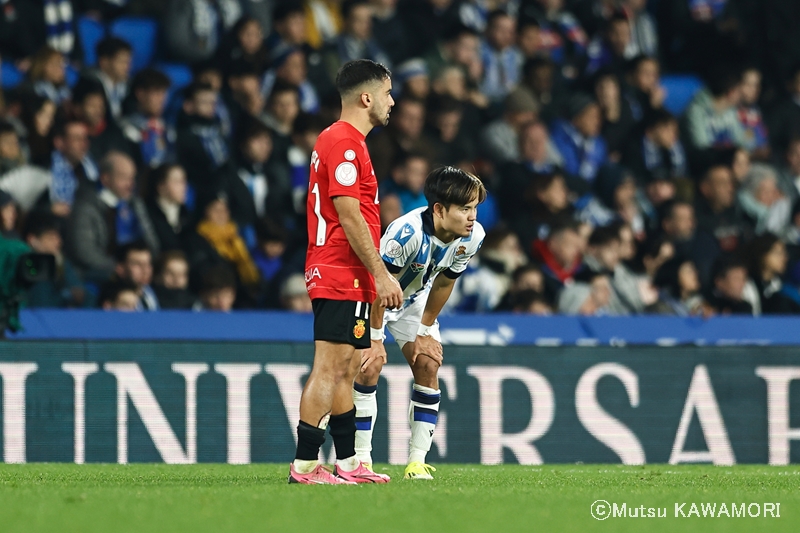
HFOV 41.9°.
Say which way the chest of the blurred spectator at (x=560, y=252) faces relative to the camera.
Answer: toward the camera

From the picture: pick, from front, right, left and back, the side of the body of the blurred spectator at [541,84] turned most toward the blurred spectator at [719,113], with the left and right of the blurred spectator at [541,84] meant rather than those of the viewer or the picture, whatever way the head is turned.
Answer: left

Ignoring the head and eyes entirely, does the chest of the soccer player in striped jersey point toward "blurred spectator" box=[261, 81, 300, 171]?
no

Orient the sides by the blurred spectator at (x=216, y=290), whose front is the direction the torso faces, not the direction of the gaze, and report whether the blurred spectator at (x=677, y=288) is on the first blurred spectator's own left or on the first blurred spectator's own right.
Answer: on the first blurred spectator's own left

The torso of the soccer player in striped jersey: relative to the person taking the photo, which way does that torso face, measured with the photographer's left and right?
facing the viewer and to the right of the viewer

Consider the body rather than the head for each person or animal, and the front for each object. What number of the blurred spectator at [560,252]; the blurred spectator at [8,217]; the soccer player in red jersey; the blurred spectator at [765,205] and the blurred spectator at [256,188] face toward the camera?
4

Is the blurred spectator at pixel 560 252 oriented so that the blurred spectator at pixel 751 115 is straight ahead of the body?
no

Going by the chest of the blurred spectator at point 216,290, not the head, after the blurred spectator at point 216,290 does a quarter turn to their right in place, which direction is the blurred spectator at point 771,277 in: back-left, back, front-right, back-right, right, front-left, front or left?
back-left

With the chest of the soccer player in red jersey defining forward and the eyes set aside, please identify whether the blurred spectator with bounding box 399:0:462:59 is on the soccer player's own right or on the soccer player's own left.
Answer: on the soccer player's own left

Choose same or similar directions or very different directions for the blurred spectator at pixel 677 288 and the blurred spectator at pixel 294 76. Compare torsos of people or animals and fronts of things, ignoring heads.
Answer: same or similar directions

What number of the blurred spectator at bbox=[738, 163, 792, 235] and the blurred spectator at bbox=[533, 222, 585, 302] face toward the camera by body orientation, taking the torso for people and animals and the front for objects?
2

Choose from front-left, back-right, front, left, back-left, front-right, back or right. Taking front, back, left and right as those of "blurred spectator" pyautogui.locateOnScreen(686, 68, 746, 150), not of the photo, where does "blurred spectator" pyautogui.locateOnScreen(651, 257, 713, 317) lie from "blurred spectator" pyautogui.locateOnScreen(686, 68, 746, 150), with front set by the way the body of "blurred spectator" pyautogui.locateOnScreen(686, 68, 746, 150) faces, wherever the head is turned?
front-right

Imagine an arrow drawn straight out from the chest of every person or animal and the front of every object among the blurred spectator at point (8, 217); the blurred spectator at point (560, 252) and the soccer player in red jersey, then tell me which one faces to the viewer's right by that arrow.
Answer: the soccer player in red jersey

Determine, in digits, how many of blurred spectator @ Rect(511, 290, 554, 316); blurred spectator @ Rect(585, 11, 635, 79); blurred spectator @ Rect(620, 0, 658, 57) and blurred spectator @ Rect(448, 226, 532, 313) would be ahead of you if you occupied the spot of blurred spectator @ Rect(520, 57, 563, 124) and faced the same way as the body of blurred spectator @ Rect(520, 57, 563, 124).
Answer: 2

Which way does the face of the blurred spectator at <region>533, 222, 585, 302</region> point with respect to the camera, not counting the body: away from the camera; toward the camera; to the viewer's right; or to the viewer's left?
toward the camera

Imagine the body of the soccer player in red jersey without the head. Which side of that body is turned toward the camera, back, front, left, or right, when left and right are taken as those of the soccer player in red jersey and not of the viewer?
right

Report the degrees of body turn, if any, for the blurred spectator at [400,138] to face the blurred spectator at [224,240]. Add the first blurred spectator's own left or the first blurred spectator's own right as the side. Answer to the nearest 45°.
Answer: approximately 90° to the first blurred spectator's own right

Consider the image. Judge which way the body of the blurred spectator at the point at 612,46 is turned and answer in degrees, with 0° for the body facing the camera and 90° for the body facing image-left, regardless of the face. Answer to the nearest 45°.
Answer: approximately 315°

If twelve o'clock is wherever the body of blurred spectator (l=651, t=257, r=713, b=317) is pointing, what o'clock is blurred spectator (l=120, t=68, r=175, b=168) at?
blurred spectator (l=120, t=68, r=175, b=168) is roughly at 4 o'clock from blurred spectator (l=651, t=257, r=713, b=317).

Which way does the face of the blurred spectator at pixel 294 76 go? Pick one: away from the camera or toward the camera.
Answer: toward the camera
